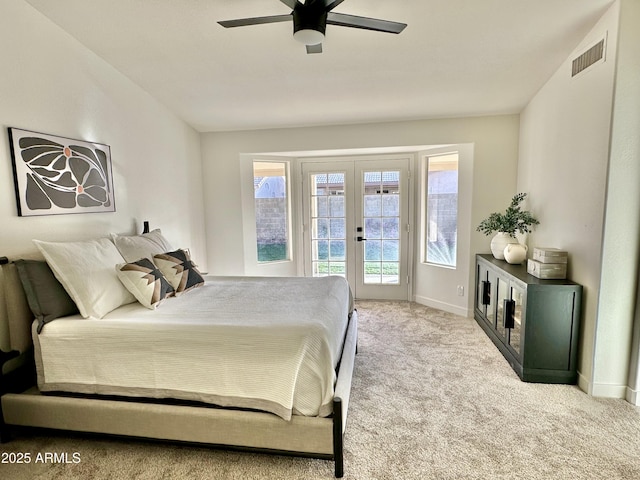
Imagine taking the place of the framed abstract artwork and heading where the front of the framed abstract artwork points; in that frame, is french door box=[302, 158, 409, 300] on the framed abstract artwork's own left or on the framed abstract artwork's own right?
on the framed abstract artwork's own left

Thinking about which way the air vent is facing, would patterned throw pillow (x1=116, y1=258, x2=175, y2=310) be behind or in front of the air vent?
in front

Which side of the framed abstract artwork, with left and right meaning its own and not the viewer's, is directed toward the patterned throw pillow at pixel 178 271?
front

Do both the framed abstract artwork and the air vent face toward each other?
yes

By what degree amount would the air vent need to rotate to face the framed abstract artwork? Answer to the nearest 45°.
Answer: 0° — it already faces it

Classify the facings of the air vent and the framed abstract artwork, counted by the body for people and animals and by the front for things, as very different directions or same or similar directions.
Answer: very different directions

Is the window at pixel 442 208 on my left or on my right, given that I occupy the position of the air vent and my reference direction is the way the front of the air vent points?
on my right

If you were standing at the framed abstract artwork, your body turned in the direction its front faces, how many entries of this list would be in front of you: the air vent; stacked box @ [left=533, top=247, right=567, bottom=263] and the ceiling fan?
3

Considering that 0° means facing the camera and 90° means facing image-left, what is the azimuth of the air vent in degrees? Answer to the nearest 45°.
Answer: approximately 45°

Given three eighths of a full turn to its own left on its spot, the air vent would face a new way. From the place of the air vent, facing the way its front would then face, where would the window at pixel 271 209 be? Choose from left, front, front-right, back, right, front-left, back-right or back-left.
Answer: back

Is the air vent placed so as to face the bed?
yes

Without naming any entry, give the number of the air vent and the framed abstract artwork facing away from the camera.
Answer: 0

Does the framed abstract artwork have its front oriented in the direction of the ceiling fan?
yes

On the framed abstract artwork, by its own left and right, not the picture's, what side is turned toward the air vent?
front
